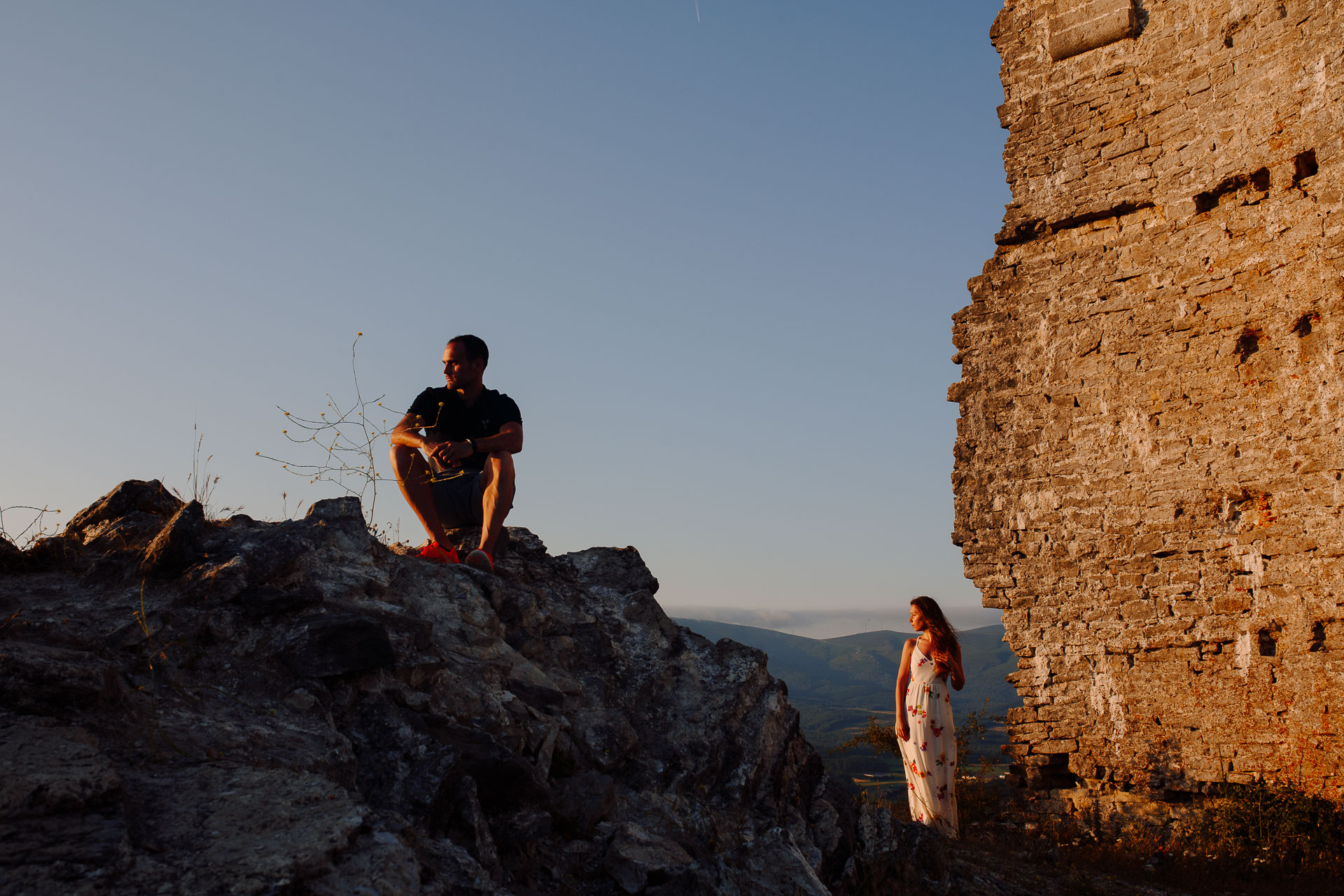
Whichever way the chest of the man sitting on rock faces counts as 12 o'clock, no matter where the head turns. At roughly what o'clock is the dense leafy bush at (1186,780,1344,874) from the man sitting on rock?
The dense leafy bush is roughly at 9 o'clock from the man sitting on rock.

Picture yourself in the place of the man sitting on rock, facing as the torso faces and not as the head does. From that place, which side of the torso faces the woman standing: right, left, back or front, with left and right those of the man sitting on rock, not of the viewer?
left

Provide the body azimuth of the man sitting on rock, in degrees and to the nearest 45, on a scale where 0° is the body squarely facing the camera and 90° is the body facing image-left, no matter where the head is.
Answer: approximately 0°
